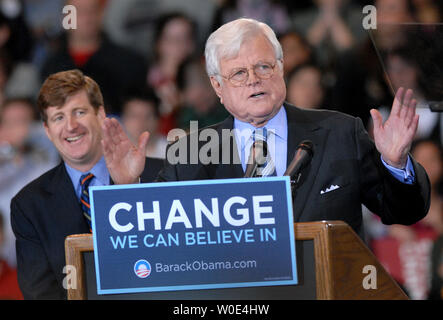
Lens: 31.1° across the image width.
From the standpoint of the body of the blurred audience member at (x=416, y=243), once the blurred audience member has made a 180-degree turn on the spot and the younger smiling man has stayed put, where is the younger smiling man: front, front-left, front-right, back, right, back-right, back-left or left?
back-left

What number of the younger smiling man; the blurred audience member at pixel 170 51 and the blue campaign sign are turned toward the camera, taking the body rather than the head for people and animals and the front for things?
3

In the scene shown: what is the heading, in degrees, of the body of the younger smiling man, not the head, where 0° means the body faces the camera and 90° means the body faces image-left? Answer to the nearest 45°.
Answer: approximately 0°

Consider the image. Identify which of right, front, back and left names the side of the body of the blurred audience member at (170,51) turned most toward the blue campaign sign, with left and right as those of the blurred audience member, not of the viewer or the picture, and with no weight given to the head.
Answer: front

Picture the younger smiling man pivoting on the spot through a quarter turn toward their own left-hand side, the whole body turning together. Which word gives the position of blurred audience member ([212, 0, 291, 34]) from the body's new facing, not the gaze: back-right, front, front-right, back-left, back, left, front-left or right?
front-left

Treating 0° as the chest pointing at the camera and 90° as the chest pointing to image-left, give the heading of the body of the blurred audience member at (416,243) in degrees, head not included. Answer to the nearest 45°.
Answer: approximately 0°

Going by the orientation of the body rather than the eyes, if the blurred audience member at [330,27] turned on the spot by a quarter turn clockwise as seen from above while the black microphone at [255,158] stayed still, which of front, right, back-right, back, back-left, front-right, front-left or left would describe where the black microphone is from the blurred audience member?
left

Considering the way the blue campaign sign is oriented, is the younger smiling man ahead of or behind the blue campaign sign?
behind

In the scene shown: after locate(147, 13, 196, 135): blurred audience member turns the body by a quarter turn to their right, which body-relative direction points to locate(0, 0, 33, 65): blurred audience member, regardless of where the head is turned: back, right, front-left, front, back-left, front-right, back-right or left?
front

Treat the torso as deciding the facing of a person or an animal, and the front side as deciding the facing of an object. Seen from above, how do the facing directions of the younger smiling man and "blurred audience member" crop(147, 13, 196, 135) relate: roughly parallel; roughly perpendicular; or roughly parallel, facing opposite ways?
roughly parallel

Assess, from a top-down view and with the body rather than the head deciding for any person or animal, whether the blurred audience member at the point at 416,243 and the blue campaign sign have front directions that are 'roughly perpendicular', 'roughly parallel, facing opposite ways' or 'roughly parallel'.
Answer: roughly parallel
